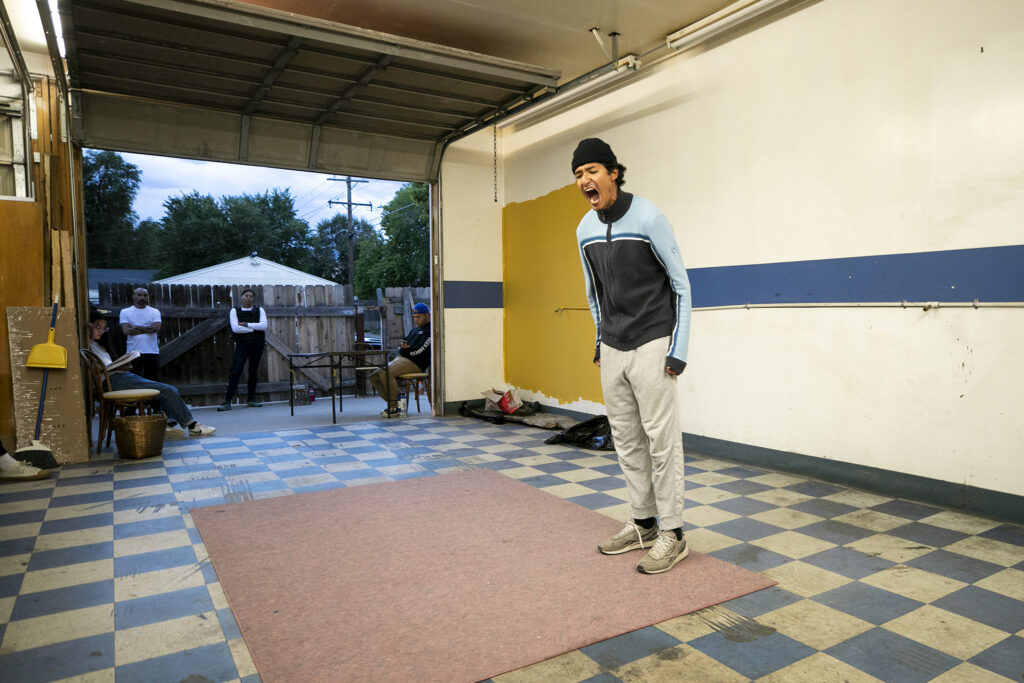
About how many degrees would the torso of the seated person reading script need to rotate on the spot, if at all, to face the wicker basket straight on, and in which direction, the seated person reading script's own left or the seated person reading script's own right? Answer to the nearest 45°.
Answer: approximately 90° to the seated person reading script's own right

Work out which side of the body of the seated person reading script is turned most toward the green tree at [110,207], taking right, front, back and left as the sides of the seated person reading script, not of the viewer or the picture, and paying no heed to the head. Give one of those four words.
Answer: left

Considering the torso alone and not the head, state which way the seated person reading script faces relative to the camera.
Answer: to the viewer's right

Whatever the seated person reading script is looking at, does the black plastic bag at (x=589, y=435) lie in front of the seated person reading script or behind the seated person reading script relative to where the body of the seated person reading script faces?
in front

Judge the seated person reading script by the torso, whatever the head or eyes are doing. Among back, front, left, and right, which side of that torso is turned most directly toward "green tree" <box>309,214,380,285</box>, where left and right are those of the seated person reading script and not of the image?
left

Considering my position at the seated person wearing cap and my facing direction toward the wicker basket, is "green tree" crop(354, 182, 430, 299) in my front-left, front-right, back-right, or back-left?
back-right

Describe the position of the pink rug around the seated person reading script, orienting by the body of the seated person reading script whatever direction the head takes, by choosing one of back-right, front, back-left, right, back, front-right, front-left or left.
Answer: right

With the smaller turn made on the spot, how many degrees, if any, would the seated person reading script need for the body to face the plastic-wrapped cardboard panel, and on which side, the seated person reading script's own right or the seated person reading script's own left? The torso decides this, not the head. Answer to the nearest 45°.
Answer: approximately 135° to the seated person reading script's own right

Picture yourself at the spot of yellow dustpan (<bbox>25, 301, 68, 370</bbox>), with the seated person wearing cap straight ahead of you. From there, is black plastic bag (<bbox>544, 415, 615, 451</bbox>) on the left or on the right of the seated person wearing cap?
right

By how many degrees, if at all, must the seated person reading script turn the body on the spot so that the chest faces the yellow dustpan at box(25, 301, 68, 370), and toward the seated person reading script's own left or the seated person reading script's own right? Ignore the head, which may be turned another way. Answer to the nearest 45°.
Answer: approximately 135° to the seated person reading script's own right

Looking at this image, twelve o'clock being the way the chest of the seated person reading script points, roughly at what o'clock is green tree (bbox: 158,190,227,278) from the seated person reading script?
The green tree is roughly at 9 o'clock from the seated person reading script.
